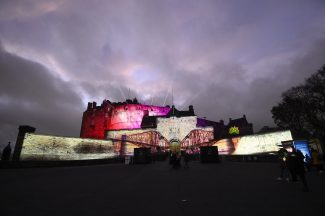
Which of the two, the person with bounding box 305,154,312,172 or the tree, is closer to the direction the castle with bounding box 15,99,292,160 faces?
the person

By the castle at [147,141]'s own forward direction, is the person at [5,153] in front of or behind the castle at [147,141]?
in front

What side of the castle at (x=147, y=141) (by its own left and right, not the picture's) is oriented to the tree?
left

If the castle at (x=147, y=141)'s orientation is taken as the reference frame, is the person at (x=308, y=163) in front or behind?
in front

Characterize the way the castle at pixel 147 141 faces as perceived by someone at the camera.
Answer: facing the viewer

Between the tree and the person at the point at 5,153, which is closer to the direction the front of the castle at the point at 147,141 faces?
the person

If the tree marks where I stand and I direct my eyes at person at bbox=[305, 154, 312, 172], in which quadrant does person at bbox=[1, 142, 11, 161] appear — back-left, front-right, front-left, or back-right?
front-right
